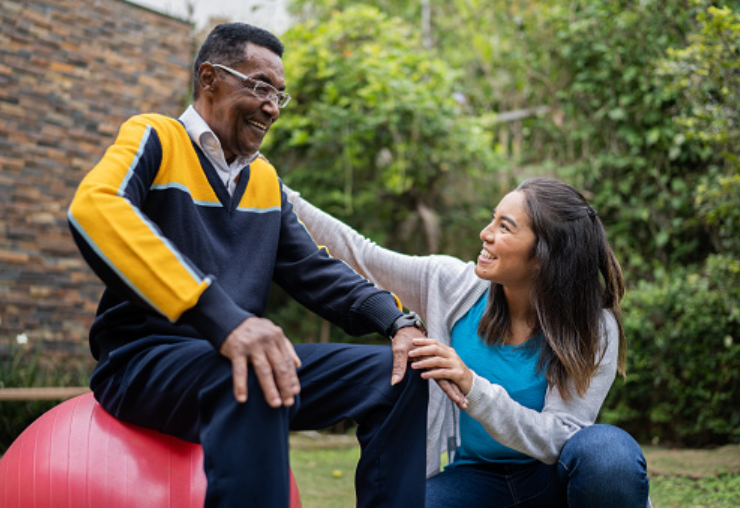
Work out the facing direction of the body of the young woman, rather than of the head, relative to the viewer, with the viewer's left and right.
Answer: facing the viewer and to the left of the viewer

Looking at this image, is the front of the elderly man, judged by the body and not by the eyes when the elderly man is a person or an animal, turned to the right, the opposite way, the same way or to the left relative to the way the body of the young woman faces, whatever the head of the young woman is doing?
to the left

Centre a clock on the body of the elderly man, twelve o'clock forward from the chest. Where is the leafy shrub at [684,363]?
The leafy shrub is roughly at 9 o'clock from the elderly man.

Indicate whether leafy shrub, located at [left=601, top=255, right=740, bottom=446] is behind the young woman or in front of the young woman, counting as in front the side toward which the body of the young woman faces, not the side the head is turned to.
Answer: behind

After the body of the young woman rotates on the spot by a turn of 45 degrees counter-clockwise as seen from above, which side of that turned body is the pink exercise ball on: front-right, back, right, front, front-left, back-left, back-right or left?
front-right

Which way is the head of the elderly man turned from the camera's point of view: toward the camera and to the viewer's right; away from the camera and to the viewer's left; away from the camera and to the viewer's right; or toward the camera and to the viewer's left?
toward the camera and to the viewer's right

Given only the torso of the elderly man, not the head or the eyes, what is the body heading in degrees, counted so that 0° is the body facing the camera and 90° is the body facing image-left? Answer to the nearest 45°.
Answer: approximately 315°

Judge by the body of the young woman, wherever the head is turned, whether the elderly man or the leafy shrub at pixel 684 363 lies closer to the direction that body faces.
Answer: the elderly man

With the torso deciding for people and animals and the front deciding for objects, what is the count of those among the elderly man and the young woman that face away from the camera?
0

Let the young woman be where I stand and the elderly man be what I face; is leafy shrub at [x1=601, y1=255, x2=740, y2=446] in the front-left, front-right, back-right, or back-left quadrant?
back-right
